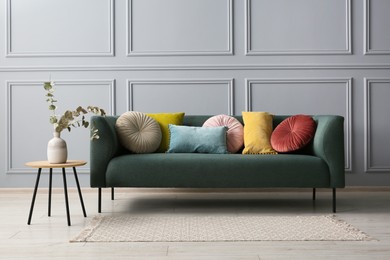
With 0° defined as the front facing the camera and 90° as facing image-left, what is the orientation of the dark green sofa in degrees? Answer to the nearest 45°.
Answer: approximately 0°

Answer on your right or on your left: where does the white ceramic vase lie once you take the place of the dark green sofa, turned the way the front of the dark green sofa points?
on your right
